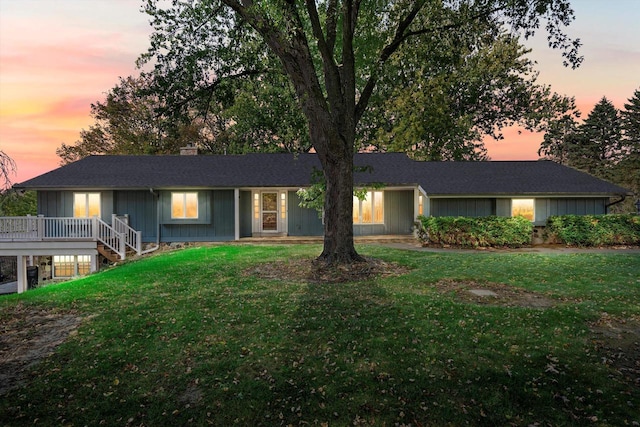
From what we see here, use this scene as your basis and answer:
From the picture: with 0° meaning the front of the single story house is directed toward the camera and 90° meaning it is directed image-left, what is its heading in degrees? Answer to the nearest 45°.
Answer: approximately 0°

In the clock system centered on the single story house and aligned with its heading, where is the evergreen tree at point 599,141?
The evergreen tree is roughly at 8 o'clock from the single story house.

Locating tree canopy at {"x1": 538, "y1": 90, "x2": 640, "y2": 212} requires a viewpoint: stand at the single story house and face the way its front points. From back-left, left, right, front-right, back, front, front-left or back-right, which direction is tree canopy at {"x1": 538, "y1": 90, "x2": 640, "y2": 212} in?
back-left
